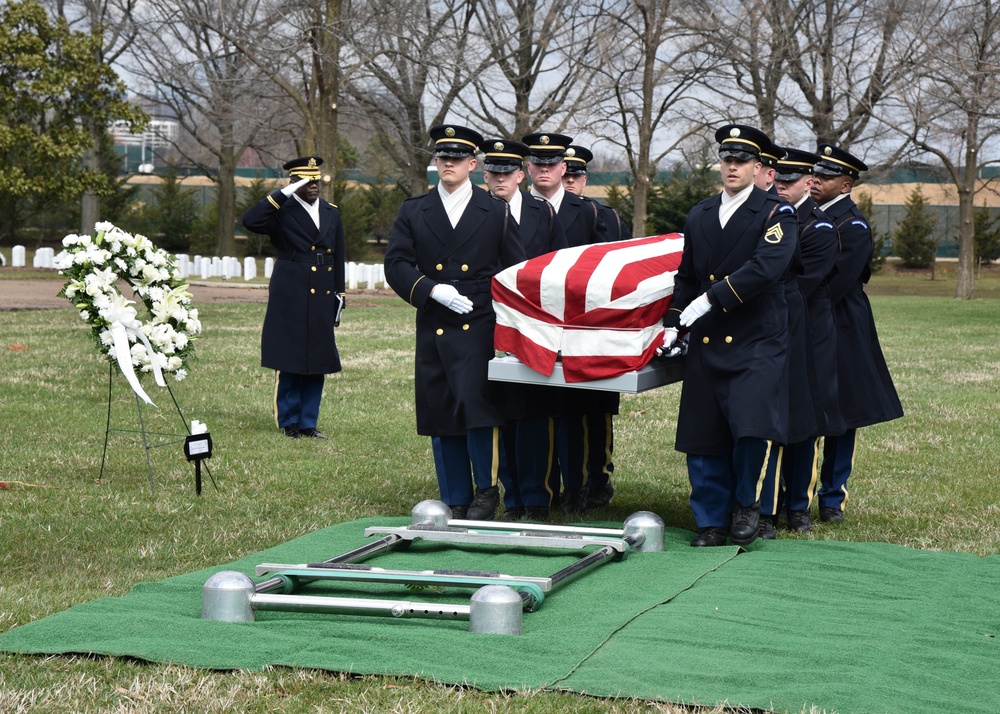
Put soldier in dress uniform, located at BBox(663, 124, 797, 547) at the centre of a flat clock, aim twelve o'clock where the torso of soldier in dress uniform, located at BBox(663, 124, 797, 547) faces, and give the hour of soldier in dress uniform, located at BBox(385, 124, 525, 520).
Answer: soldier in dress uniform, located at BBox(385, 124, 525, 520) is roughly at 2 o'clock from soldier in dress uniform, located at BBox(663, 124, 797, 547).

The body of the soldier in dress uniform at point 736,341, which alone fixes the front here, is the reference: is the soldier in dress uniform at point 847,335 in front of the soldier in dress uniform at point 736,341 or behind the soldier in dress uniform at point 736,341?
behind

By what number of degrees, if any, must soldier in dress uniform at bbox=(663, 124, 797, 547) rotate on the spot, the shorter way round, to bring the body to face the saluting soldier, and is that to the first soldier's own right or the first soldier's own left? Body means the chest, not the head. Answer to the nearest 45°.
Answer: approximately 90° to the first soldier's own right

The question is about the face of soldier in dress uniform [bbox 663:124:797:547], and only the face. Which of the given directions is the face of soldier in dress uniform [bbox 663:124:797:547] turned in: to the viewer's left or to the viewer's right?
to the viewer's left

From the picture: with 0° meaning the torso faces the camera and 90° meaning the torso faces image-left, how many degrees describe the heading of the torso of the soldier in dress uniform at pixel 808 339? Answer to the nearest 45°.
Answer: approximately 45°

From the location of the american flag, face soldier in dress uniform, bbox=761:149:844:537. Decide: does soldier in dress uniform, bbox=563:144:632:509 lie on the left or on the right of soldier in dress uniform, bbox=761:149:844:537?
left

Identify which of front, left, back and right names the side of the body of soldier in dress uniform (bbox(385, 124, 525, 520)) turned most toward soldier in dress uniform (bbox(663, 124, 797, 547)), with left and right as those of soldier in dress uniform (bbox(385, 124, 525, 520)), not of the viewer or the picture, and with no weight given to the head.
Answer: left

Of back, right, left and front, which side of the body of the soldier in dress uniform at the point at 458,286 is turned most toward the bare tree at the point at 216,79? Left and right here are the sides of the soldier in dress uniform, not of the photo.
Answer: back

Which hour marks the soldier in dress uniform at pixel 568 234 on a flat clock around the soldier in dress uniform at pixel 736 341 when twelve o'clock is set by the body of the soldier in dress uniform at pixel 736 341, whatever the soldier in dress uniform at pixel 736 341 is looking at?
the soldier in dress uniform at pixel 568 234 is roughly at 3 o'clock from the soldier in dress uniform at pixel 736 341.
